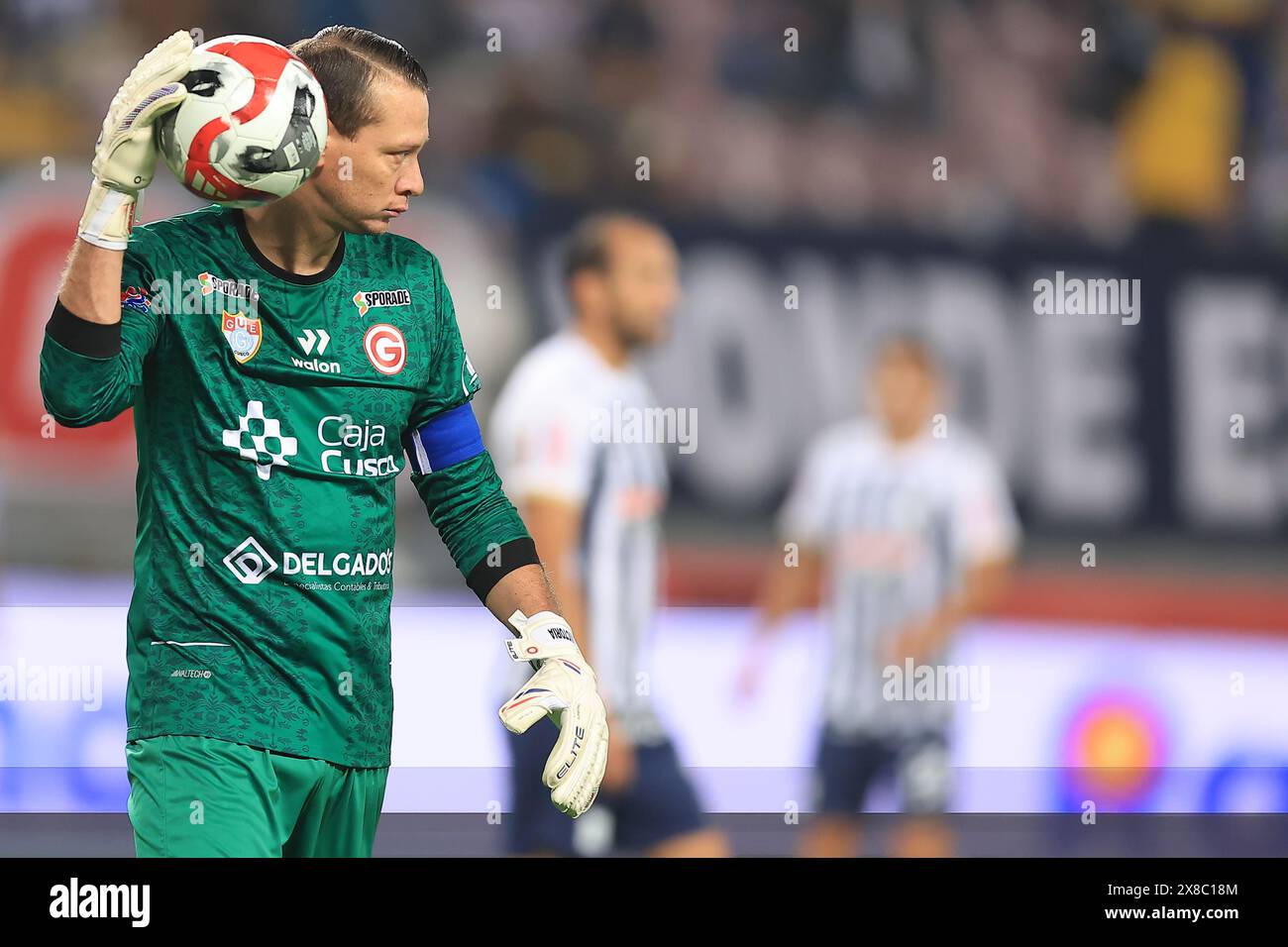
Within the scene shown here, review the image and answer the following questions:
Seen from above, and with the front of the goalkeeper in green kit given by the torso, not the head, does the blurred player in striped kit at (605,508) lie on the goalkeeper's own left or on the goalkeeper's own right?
on the goalkeeper's own left

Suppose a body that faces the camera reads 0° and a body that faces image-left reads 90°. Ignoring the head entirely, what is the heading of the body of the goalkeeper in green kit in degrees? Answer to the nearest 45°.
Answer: approximately 315°

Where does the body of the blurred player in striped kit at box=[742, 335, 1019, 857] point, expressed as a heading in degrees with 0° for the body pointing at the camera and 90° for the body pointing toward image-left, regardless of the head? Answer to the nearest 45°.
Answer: approximately 0°

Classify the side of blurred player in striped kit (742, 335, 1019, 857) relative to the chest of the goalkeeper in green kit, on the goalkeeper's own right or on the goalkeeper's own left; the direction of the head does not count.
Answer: on the goalkeeper's own left

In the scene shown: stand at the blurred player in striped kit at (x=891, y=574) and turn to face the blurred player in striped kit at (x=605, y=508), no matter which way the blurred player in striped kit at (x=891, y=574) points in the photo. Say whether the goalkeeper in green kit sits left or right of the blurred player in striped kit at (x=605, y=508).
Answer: left
